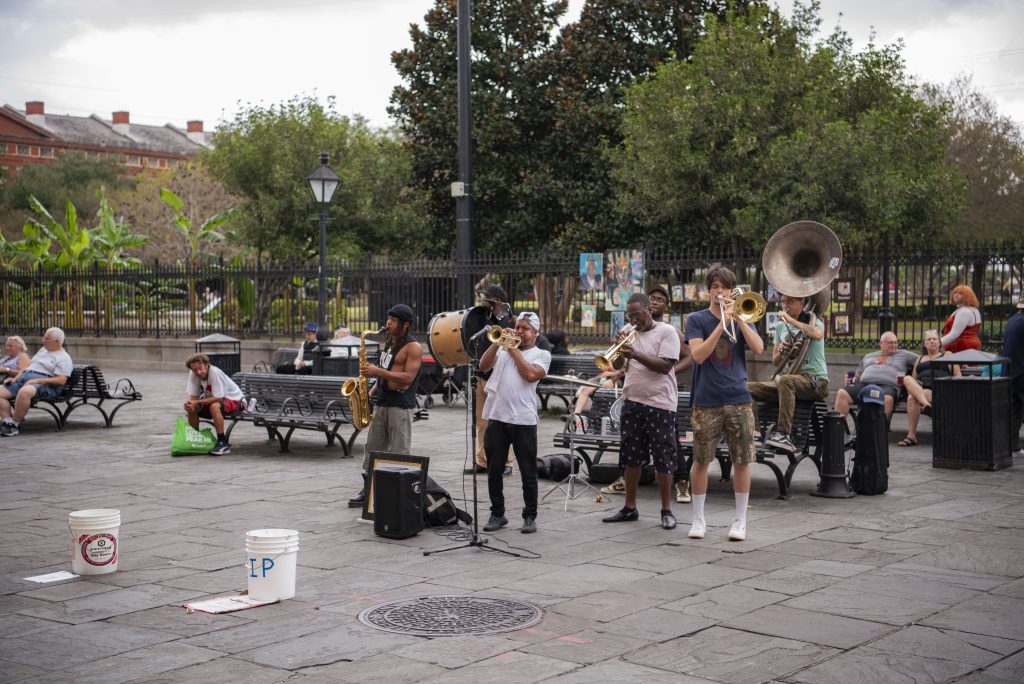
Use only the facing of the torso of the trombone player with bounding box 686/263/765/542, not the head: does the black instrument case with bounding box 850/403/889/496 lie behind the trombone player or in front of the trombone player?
behind

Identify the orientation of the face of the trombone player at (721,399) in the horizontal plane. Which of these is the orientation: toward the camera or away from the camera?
toward the camera

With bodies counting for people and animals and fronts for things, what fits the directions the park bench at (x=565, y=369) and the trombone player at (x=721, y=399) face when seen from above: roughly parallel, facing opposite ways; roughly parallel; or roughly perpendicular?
roughly parallel

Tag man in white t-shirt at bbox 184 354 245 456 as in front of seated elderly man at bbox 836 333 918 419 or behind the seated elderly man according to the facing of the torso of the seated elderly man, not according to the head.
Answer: in front

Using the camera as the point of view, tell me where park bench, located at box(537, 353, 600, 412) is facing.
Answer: facing the viewer

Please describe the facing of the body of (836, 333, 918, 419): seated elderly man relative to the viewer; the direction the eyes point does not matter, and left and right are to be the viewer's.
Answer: facing the viewer and to the left of the viewer

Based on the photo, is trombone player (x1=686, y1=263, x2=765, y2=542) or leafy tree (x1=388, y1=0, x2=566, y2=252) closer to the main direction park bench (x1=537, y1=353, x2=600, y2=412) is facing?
the trombone player

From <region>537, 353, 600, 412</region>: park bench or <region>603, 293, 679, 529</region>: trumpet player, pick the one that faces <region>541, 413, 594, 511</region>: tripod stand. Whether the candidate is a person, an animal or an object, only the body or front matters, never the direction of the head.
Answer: the park bench

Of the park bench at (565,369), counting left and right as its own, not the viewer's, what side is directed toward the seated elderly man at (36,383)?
right

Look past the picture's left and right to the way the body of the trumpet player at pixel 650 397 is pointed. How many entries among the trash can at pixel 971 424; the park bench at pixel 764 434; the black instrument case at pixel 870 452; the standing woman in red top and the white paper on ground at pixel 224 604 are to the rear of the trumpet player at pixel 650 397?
4

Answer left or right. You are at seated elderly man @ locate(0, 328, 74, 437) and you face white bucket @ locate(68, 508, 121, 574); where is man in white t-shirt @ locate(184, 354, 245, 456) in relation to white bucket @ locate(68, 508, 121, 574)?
left

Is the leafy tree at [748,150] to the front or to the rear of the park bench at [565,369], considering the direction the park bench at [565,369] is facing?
to the rear

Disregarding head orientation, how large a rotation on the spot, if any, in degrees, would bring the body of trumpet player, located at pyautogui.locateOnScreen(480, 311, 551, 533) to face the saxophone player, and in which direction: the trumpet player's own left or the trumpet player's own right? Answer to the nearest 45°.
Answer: approximately 90° to the trumpet player's own right

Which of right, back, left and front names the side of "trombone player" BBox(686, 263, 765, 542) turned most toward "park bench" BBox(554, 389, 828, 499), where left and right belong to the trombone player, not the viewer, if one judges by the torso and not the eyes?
back

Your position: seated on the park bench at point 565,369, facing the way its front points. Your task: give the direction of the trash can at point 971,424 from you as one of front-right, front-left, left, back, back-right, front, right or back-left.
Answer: front-left

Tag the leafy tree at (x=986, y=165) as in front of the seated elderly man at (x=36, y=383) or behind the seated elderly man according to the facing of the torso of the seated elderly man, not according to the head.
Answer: behind

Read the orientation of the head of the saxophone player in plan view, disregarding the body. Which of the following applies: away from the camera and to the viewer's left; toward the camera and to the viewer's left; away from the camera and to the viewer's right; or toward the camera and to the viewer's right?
toward the camera and to the viewer's left
